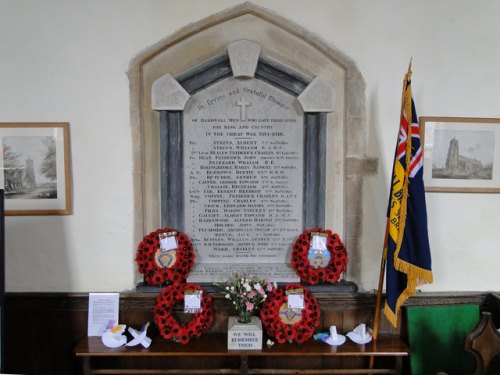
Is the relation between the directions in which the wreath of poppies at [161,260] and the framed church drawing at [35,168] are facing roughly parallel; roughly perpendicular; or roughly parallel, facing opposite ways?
roughly parallel

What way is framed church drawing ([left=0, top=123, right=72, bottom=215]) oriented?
toward the camera

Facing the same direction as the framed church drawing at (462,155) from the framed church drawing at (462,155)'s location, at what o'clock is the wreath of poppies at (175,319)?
The wreath of poppies is roughly at 2 o'clock from the framed church drawing.

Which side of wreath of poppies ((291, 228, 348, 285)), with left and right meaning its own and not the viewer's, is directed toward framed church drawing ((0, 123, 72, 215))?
right

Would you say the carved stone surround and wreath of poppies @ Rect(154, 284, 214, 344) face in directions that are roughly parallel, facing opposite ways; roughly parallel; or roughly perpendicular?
roughly parallel

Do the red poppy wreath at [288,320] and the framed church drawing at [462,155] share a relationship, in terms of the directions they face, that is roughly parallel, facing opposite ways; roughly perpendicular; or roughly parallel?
roughly parallel

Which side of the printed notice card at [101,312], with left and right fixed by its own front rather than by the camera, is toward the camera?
front

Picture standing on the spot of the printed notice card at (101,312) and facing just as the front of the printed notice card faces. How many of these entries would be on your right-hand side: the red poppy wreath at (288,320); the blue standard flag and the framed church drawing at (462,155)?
0

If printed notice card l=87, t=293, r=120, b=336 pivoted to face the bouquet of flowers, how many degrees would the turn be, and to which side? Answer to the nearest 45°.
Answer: approximately 45° to its left

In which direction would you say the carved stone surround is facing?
toward the camera

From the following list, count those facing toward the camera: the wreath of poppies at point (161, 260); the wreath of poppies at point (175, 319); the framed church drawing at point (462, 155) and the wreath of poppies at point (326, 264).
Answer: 4
